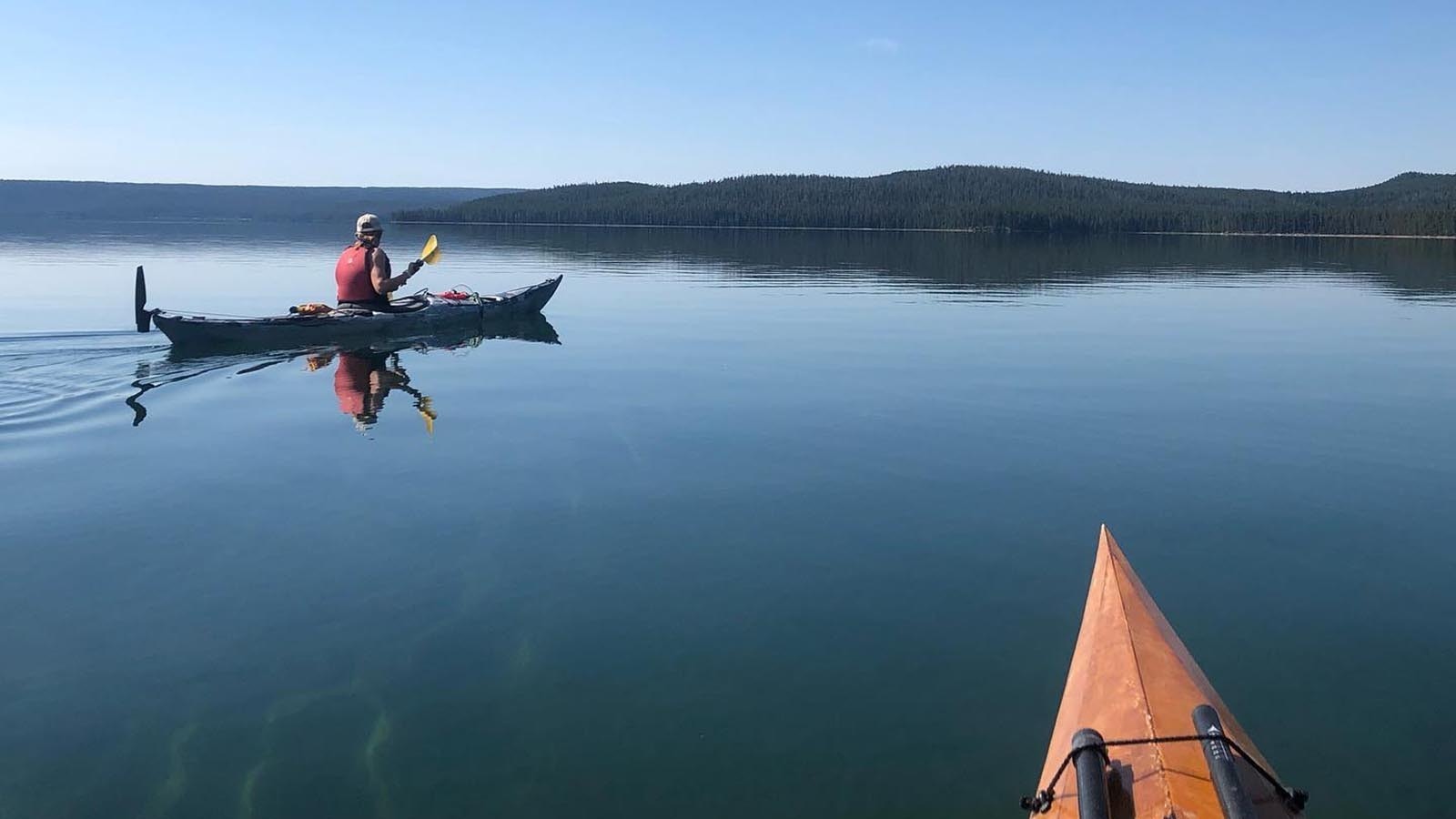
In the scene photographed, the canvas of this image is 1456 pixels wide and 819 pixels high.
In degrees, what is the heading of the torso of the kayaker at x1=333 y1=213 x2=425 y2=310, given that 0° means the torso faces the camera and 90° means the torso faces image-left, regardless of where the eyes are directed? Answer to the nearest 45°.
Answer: approximately 225°
